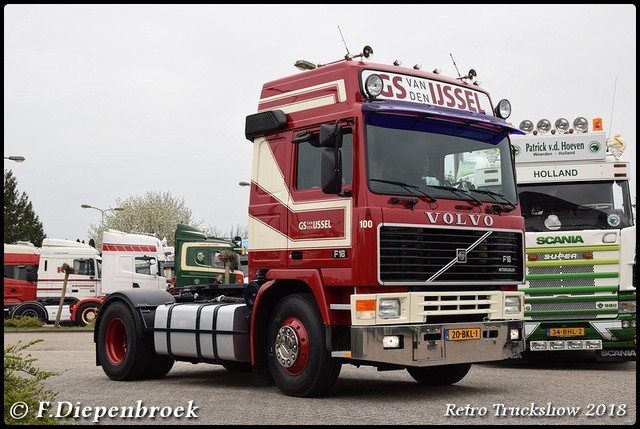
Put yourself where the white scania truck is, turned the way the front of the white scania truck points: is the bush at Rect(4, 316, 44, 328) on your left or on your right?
on your right

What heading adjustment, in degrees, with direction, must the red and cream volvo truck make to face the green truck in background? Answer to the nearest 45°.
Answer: approximately 135° to its left

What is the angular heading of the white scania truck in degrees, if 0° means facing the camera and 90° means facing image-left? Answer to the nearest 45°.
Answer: approximately 0°
